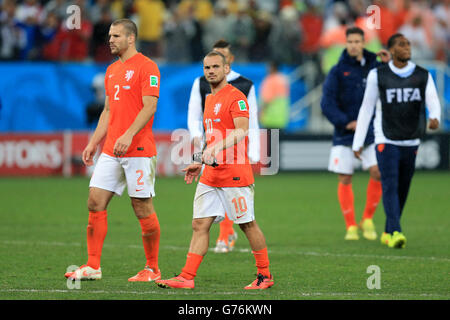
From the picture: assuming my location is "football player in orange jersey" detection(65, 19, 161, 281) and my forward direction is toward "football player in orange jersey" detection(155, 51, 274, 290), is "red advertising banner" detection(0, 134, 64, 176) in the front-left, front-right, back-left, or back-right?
back-left

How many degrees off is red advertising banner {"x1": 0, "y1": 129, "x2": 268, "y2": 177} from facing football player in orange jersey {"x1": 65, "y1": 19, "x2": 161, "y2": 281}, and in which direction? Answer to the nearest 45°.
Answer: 0° — it already faces them

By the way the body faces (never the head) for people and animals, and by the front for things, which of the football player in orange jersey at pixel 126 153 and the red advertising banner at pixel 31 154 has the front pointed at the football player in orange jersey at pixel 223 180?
the red advertising banner

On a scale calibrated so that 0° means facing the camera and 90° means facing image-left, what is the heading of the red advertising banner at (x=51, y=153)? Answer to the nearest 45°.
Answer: approximately 0°

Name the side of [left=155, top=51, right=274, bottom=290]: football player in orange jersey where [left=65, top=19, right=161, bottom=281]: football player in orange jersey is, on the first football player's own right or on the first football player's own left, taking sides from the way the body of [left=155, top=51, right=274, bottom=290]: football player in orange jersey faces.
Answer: on the first football player's own right

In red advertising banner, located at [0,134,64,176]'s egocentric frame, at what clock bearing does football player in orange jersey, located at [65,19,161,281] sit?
The football player in orange jersey is roughly at 12 o'clock from the red advertising banner.

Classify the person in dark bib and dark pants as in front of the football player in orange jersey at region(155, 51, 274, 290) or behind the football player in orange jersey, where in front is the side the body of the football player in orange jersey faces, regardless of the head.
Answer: behind

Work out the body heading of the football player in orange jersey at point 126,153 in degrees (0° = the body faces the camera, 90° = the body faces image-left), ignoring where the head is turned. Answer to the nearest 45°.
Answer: approximately 45°
